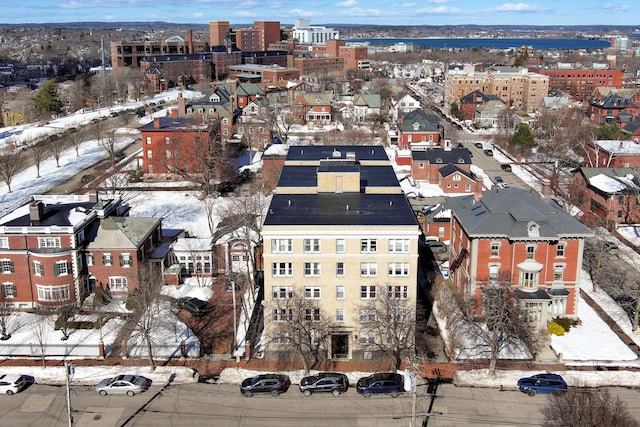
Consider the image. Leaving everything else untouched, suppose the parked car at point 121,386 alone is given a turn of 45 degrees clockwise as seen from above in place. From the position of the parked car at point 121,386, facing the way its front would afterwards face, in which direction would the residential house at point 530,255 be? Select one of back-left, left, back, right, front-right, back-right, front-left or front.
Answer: back-right

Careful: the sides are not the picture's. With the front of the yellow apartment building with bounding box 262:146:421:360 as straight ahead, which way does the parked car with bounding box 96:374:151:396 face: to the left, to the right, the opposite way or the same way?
to the right

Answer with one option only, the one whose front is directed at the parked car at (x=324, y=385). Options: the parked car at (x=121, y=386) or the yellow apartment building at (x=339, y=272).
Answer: the yellow apartment building

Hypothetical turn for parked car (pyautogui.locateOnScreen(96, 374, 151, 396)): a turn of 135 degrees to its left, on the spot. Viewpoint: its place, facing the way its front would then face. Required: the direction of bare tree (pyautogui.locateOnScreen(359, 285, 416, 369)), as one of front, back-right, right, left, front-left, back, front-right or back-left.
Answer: front-left

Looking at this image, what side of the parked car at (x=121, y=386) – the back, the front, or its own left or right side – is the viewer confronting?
left

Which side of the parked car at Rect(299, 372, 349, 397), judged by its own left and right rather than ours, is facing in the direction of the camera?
left

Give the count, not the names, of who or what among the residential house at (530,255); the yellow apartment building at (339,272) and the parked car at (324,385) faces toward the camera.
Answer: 2

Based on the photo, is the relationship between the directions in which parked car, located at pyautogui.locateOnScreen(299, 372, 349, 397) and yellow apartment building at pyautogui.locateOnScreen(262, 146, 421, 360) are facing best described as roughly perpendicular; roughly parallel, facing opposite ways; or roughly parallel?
roughly perpendicular
